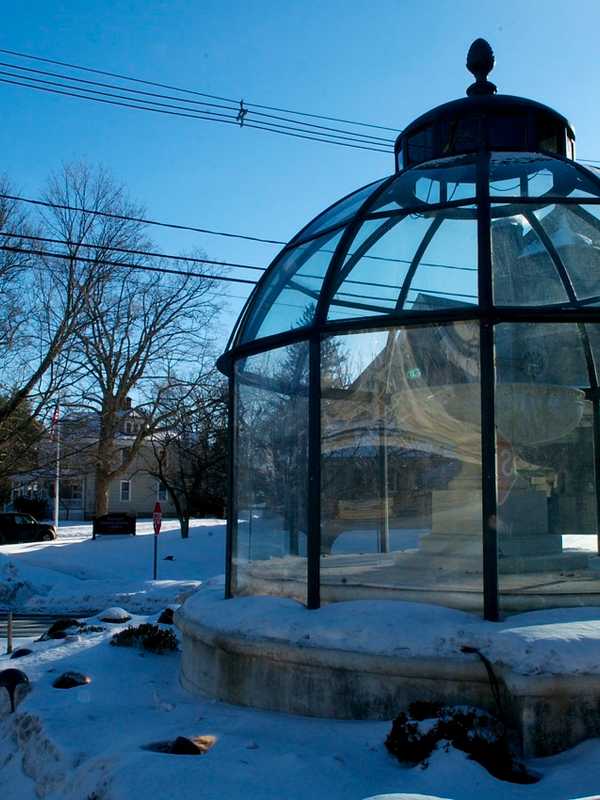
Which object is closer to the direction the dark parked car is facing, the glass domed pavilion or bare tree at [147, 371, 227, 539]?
the bare tree

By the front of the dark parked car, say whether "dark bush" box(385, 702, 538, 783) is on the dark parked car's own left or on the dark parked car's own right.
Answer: on the dark parked car's own right

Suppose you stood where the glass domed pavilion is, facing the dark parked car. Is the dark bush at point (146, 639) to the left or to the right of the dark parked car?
left

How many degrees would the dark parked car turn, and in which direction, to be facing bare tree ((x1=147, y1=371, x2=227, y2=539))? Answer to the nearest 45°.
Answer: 0° — it already faces it

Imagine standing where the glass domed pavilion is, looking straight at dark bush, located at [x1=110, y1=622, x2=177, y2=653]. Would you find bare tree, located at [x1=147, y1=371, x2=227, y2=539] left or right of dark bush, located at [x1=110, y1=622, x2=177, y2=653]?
right

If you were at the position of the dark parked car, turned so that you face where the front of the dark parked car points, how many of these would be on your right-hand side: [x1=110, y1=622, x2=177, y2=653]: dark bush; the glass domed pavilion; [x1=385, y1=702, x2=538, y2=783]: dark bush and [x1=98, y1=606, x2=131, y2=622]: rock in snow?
4

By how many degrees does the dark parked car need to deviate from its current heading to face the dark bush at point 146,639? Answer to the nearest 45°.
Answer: approximately 90° to its right

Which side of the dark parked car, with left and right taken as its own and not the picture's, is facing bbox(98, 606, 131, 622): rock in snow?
right

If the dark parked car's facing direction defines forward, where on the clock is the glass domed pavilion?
The glass domed pavilion is roughly at 3 o'clock from the dark parked car.

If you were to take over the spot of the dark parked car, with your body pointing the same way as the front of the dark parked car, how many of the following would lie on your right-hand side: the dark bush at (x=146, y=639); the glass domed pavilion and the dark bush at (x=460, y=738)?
3

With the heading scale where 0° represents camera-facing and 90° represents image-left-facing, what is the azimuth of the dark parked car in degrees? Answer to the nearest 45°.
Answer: approximately 270°

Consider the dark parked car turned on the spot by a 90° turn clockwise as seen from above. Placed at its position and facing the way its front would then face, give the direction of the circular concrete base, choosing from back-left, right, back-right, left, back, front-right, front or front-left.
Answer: front
